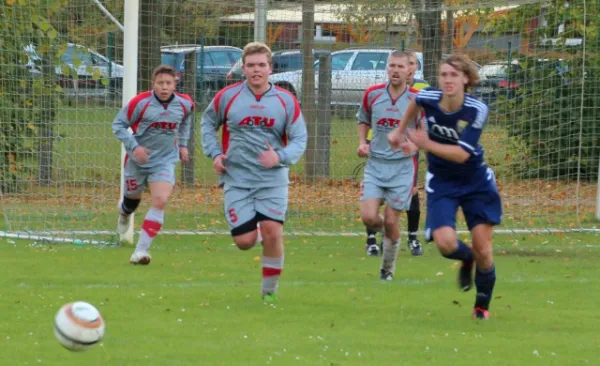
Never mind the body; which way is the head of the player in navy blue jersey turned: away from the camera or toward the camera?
toward the camera

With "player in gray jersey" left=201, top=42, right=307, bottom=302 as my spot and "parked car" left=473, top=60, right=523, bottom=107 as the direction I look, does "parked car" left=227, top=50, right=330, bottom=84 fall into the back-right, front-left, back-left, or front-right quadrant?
front-left

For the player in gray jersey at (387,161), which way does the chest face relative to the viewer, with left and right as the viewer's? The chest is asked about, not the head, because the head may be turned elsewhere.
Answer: facing the viewer

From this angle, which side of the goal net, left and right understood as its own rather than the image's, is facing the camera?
front

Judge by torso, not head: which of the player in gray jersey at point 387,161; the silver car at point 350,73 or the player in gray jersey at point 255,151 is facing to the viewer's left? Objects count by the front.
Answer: the silver car

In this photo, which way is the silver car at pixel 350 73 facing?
to the viewer's left

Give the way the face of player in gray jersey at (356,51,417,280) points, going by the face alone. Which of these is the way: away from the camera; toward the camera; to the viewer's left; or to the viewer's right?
toward the camera

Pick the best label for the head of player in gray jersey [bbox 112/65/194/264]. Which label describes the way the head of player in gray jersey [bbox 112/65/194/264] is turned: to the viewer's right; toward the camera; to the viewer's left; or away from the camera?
toward the camera

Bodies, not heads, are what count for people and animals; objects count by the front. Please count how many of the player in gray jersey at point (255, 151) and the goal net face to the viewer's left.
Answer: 0

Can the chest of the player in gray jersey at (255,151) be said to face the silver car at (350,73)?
no

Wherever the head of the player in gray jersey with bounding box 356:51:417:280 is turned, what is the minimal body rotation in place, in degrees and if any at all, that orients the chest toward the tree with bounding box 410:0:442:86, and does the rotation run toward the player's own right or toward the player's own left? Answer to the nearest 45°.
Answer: approximately 180°

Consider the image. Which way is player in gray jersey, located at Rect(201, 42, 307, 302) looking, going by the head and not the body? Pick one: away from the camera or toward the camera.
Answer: toward the camera

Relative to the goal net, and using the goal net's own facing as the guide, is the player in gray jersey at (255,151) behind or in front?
in front

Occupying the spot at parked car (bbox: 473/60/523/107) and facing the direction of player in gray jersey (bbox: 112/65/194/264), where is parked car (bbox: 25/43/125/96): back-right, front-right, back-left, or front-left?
front-right

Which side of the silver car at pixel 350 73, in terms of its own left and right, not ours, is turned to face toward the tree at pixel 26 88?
front
